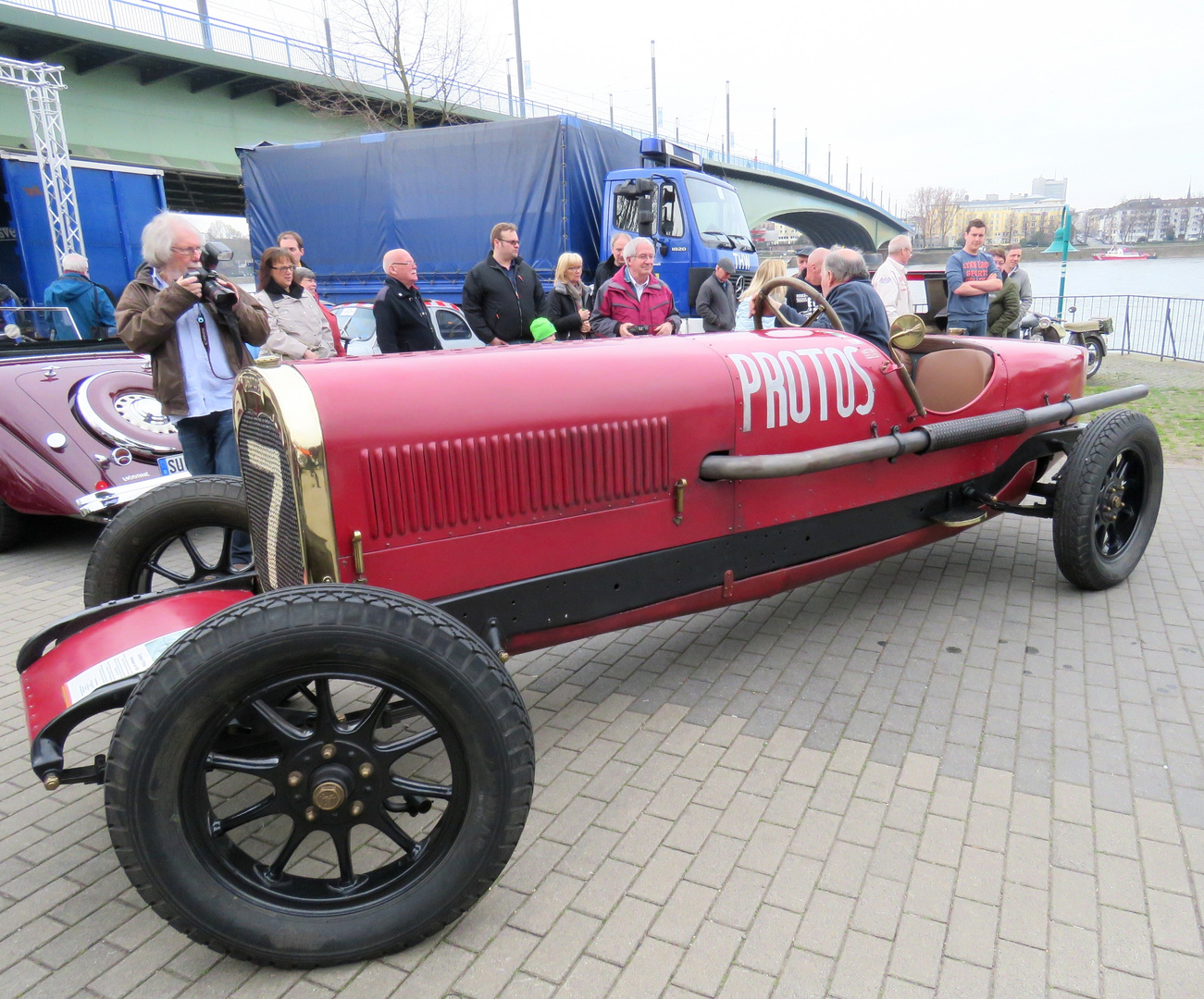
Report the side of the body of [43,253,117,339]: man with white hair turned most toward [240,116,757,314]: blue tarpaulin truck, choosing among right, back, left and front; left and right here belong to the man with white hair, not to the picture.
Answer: right

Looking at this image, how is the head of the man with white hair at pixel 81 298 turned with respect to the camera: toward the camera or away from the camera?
away from the camera

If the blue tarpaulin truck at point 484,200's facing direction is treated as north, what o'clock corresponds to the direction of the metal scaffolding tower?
The metal scaffolding tower is roughly at 5 o'clock from the blue tarpaulin truck.

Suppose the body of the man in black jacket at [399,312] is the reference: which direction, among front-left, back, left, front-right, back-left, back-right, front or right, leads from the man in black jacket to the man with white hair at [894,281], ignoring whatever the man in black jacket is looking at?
front-left

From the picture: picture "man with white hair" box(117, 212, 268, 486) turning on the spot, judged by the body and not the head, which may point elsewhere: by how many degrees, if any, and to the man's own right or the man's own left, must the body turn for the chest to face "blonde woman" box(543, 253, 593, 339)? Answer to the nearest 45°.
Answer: approximately 90° to the man's own left

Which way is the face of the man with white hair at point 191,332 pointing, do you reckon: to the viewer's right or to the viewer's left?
to the viewer's right

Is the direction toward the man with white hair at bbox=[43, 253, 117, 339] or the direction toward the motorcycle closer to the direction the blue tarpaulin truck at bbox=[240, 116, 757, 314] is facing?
the motorcycle

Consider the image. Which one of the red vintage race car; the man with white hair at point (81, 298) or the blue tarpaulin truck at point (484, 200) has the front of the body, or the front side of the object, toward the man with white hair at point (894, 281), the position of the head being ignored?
the blue tarpaulin truck

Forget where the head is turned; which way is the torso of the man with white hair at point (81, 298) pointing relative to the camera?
away from the camera

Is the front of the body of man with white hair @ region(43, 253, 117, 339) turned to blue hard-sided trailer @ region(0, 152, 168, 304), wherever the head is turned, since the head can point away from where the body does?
yes

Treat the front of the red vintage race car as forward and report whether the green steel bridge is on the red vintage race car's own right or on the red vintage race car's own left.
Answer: on the red vintage race car's own right

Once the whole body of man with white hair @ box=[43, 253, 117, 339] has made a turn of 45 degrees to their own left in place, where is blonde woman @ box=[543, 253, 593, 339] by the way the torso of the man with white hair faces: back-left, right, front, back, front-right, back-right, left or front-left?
back

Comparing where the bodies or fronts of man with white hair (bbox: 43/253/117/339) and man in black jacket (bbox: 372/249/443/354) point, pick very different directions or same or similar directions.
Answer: very different directions

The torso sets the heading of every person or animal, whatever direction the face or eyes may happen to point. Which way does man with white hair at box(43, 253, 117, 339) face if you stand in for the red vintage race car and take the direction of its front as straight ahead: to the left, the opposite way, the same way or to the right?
to the right

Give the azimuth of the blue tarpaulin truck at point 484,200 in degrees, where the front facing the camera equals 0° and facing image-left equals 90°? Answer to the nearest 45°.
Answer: approximately 315°
